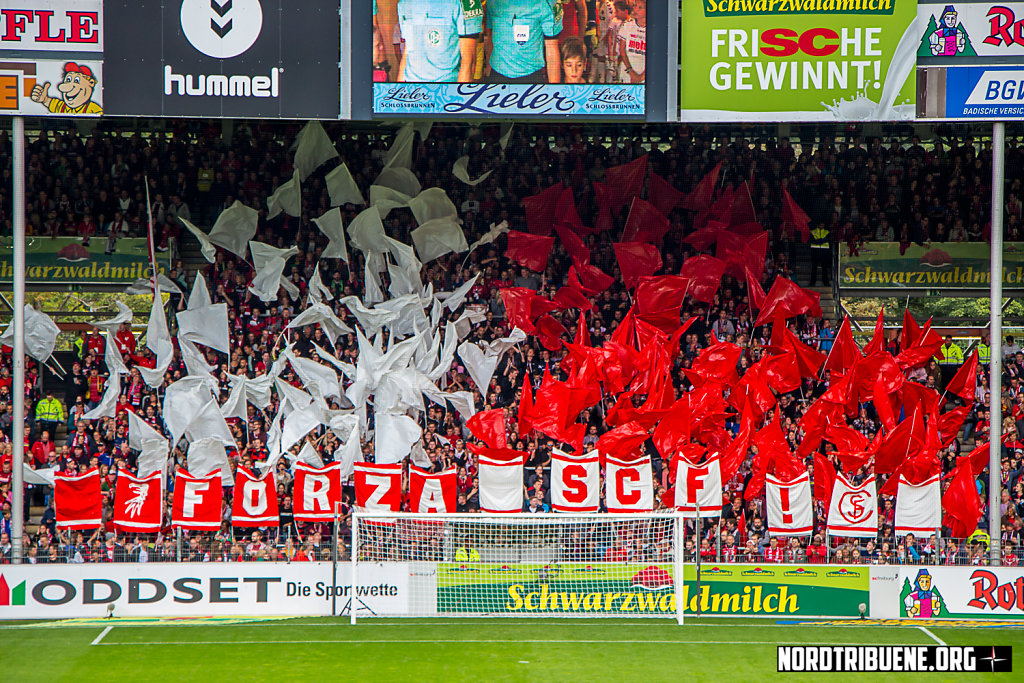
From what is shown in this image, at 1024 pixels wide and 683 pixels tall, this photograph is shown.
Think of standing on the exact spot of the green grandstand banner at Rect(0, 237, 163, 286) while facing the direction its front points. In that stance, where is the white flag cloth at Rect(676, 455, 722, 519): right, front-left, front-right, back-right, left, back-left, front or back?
front-left

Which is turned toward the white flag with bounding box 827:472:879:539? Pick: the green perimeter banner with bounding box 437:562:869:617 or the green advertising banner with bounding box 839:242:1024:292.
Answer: the green advertising banner with bounding box 839:242:1024:292

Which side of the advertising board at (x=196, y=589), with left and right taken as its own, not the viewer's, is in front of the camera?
front

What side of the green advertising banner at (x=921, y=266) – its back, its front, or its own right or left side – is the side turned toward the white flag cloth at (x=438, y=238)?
right

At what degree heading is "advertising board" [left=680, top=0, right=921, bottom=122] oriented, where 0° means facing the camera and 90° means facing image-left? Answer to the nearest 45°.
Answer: approximately 0°

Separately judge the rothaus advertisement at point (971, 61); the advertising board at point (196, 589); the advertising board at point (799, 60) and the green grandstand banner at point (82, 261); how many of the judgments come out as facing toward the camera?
4

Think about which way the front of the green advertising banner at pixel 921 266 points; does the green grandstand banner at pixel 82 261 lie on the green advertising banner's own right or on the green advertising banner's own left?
on the green advertising banner's own right

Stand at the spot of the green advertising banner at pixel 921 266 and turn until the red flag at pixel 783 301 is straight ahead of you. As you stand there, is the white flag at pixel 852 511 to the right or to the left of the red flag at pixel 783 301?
left

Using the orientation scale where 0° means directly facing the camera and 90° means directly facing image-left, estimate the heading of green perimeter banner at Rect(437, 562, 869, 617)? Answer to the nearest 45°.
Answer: approximately 0°

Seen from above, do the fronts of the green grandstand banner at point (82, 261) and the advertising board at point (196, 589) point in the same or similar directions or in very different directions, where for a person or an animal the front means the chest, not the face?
same or similar directions

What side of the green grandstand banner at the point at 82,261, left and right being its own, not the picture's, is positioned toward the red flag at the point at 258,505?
front

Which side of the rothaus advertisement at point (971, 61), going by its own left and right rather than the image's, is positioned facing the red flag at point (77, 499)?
right

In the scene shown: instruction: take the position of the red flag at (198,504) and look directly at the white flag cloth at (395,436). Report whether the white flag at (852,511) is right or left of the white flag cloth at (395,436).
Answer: right

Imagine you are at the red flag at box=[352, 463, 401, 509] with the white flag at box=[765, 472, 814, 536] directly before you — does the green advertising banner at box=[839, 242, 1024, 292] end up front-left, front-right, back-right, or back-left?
front-left

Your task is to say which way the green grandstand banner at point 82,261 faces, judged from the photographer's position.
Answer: facing the viewer
